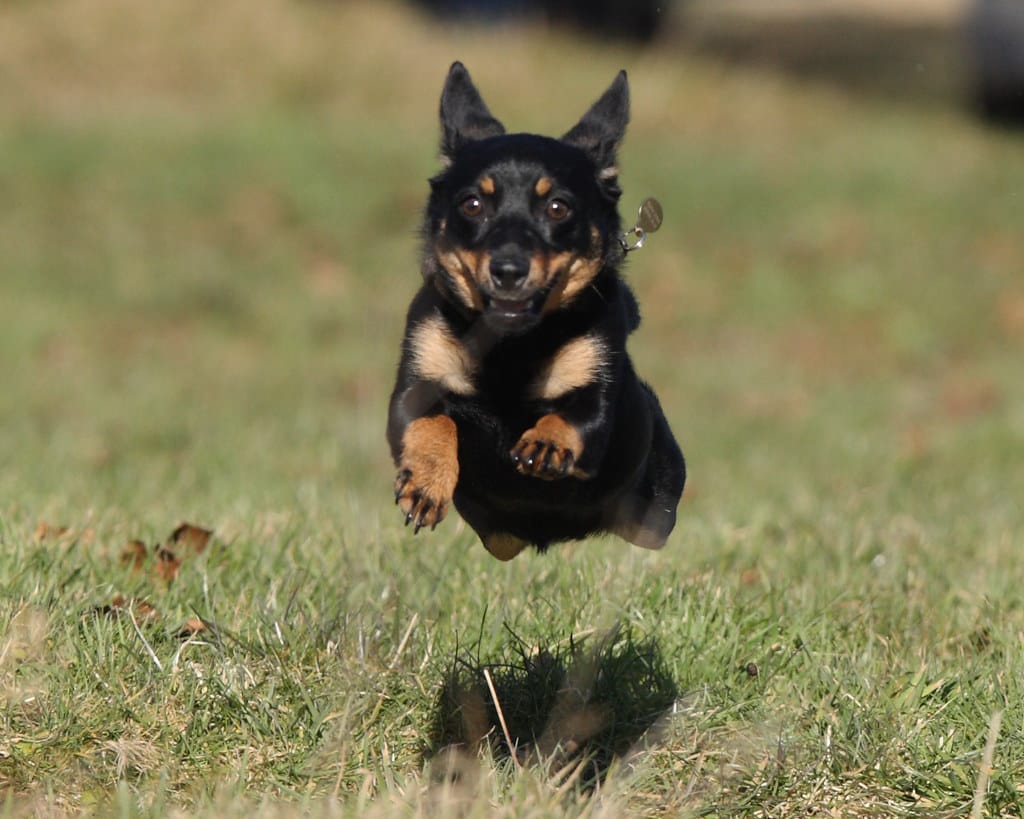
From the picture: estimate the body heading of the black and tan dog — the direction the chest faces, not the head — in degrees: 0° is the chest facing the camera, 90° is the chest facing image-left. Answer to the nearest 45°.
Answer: approximately 0°
